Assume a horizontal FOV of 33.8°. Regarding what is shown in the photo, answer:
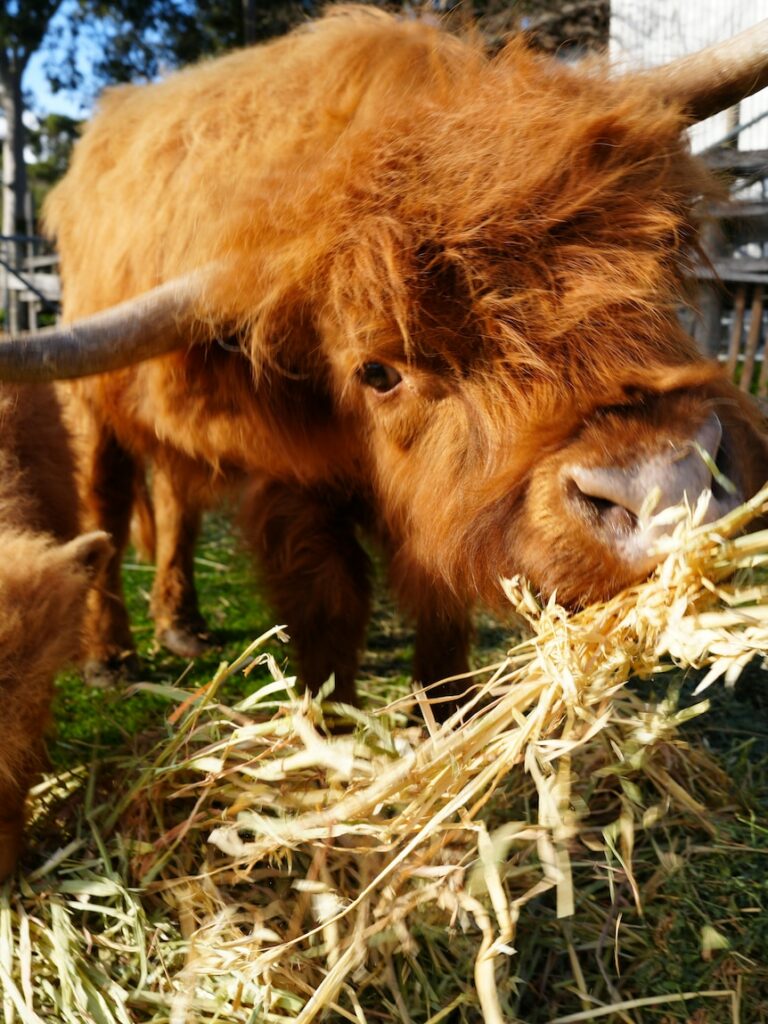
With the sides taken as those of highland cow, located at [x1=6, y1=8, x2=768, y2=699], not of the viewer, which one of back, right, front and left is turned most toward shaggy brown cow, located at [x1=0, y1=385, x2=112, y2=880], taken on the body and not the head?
right

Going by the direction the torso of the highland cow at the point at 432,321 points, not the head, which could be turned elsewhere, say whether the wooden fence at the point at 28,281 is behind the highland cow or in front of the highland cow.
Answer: behind

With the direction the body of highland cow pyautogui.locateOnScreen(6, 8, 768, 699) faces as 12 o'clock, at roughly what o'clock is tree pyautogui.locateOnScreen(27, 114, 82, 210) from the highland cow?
The tree is roughly at 7 o'clock from the highland cow.

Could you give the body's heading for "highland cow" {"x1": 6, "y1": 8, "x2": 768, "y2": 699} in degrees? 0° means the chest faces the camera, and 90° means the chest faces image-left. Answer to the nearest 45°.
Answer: approximately 315°
